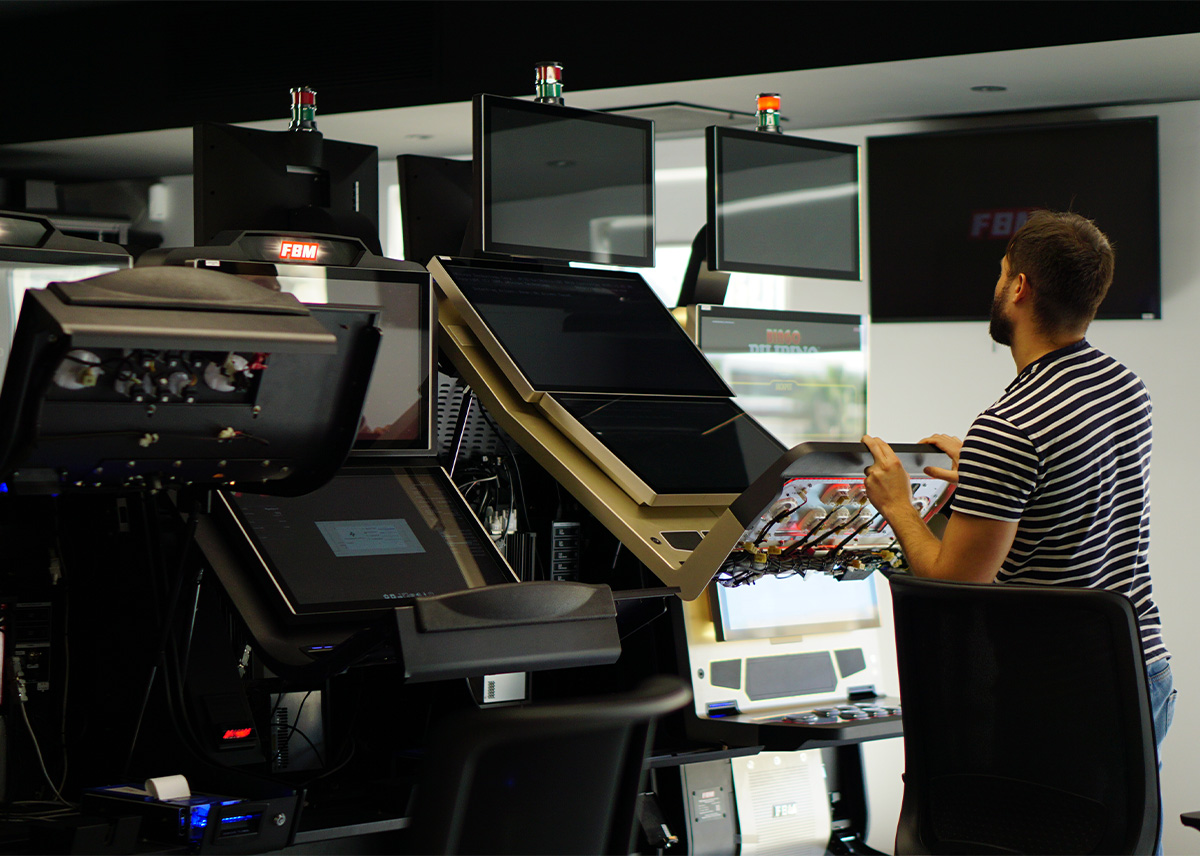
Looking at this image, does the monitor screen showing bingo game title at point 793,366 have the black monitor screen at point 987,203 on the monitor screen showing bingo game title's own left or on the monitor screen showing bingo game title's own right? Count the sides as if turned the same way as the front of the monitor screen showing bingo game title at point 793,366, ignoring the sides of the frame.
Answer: on the monitor screen showing bingo game title's own left

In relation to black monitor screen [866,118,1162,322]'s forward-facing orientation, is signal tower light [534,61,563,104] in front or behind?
in front

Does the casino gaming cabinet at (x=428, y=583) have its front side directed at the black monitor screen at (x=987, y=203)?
no

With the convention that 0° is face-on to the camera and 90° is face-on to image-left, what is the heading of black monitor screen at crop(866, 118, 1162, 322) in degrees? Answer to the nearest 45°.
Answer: approximately 45°

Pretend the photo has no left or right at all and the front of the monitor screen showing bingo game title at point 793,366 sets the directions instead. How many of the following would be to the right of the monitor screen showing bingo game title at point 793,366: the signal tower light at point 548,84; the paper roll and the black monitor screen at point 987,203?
2

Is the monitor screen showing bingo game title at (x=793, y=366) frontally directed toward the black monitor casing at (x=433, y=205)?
no

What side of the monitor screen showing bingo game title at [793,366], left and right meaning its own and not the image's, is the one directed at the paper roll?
right

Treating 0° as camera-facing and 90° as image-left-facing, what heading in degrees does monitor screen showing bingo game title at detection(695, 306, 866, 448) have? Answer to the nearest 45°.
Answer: approximately 315°

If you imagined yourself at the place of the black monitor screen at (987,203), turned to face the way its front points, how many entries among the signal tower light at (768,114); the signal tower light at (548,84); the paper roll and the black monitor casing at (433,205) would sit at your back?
0
